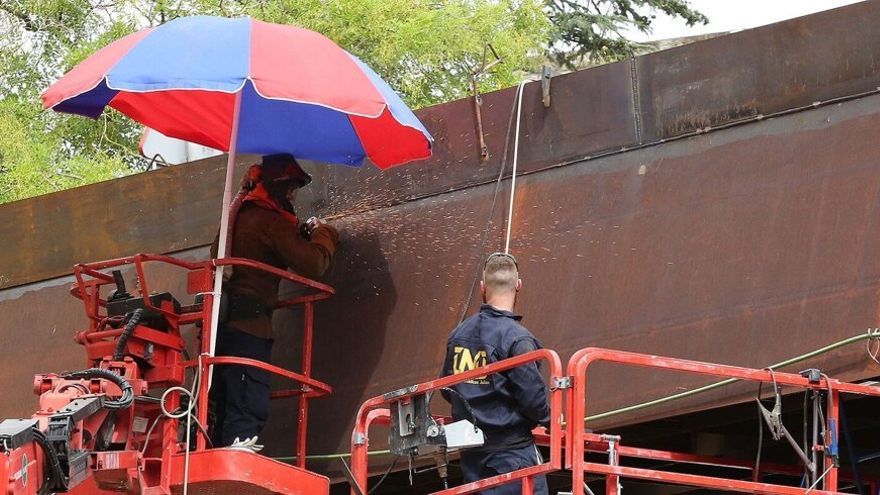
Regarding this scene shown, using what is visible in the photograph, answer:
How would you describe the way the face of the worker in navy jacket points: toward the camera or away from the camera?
away from the camera

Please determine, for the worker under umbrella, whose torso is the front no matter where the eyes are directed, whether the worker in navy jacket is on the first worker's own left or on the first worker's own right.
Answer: on the first worker's own right

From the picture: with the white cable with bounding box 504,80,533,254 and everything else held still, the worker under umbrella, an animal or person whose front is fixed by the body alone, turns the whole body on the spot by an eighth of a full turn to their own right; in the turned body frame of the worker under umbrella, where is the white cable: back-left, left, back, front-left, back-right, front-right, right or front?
front-left

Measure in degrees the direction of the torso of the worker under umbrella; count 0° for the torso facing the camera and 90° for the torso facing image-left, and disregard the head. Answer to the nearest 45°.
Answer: approximately 270°

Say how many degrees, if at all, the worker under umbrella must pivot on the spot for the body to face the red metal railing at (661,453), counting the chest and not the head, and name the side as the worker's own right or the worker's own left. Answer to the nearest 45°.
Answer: approximately 45° to the worker's own right

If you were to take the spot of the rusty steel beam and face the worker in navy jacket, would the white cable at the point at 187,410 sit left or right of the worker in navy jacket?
right
